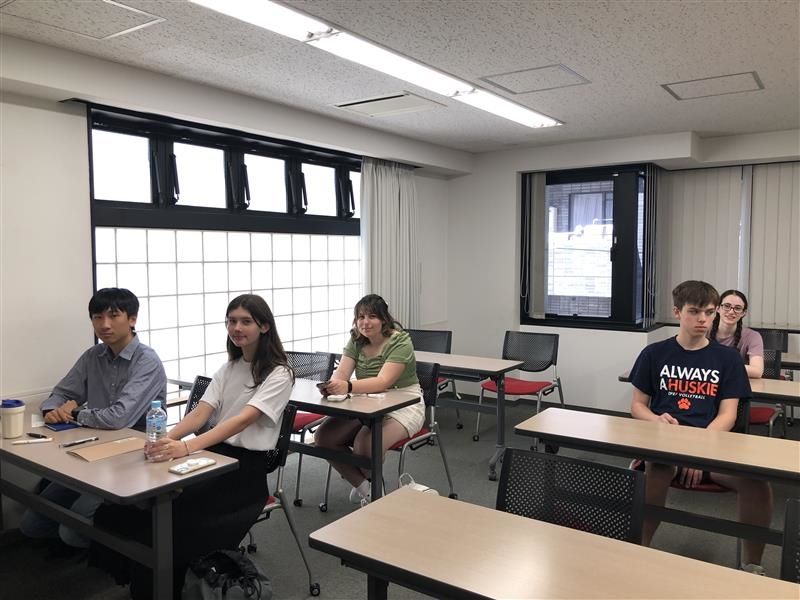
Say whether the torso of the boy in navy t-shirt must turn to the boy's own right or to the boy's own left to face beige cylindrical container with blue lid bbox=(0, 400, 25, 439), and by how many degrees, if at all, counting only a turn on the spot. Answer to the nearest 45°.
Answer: approximately 45° to the boy's own right

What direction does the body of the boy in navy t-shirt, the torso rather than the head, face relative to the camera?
toward the camera

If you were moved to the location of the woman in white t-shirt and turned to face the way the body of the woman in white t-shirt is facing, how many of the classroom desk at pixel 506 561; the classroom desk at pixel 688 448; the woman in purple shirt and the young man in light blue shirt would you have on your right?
1

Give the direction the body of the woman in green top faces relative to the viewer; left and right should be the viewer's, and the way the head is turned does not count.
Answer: facing the viewer and to the left of the viewer

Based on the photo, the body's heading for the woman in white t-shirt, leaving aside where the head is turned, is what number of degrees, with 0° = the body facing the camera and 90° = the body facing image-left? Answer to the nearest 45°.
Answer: approximately 45°

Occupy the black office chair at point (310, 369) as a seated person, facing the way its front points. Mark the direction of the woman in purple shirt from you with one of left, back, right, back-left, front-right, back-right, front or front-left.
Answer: back-left

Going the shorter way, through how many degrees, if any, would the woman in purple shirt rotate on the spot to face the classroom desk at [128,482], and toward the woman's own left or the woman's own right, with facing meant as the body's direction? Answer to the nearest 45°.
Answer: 0° — they already face it

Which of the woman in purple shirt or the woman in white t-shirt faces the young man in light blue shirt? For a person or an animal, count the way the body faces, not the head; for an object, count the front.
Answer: the woman in purple shirt
